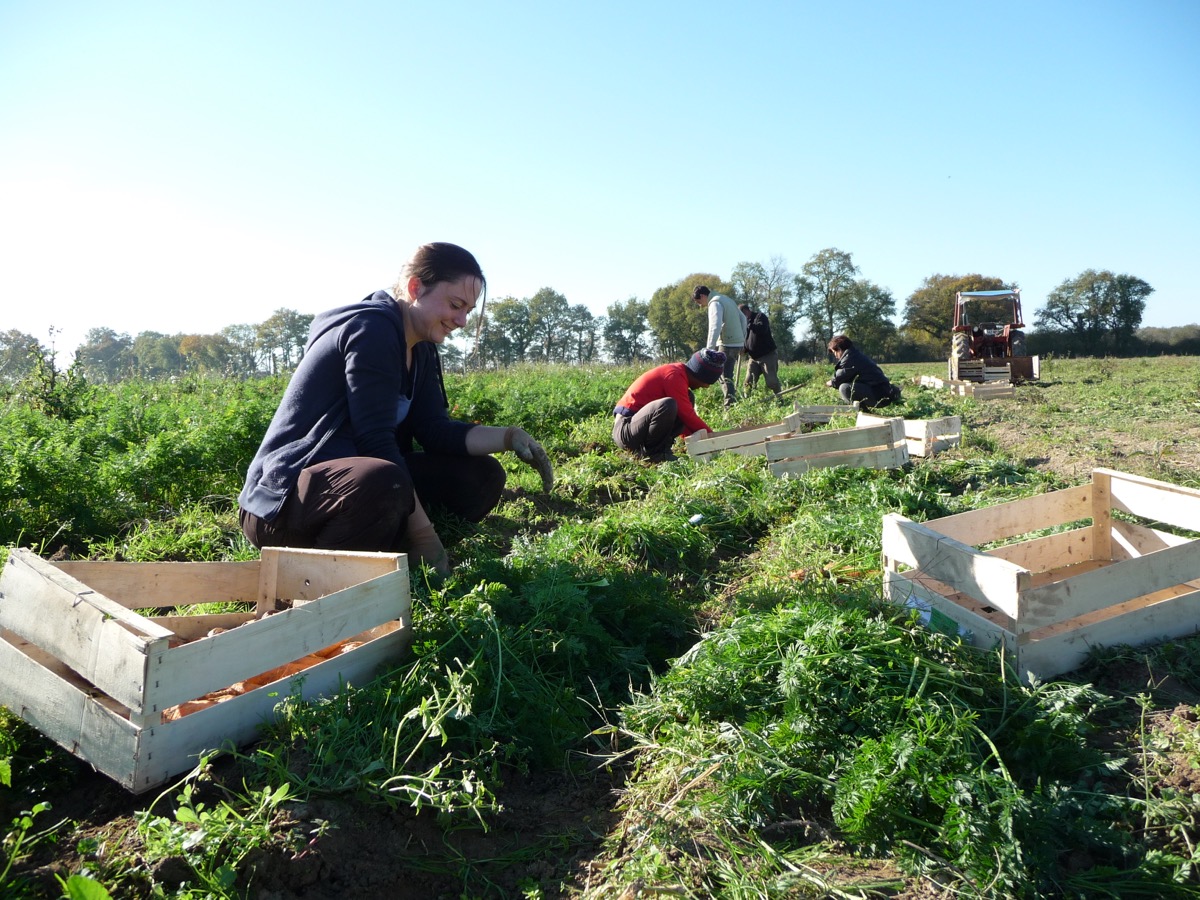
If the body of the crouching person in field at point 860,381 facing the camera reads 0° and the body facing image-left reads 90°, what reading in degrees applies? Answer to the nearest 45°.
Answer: approximately 90°

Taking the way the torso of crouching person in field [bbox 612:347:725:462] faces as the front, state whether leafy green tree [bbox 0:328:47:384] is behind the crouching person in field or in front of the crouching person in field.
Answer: behind

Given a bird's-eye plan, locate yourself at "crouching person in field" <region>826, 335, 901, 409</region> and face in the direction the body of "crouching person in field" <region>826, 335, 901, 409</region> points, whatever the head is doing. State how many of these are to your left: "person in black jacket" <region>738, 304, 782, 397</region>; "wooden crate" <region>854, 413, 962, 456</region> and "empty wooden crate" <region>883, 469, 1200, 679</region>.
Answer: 2

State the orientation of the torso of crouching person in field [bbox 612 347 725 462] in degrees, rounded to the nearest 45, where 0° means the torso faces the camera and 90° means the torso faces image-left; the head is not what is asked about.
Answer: approximately 270°

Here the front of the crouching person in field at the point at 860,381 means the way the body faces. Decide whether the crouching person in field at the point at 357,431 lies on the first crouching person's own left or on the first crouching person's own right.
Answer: on the first crouching person's own left

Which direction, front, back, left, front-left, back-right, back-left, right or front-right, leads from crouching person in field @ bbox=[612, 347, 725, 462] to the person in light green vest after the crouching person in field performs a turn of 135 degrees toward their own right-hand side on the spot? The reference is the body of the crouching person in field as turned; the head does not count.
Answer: back-right

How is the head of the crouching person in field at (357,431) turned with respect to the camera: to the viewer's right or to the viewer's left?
to the viewer's right

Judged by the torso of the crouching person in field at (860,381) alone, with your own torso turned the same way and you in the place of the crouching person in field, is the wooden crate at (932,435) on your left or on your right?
on your left

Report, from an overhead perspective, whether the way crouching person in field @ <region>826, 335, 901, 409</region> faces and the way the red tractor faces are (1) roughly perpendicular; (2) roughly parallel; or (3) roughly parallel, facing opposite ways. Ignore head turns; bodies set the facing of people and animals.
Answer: roughly perpendicular

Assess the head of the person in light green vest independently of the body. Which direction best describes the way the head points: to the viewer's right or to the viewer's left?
to the viewer's left

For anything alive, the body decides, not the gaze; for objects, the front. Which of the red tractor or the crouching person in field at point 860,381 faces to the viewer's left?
the crouching person in field

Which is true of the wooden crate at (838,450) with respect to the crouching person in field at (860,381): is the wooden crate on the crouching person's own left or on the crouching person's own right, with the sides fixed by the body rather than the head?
on the crouching person's own left
